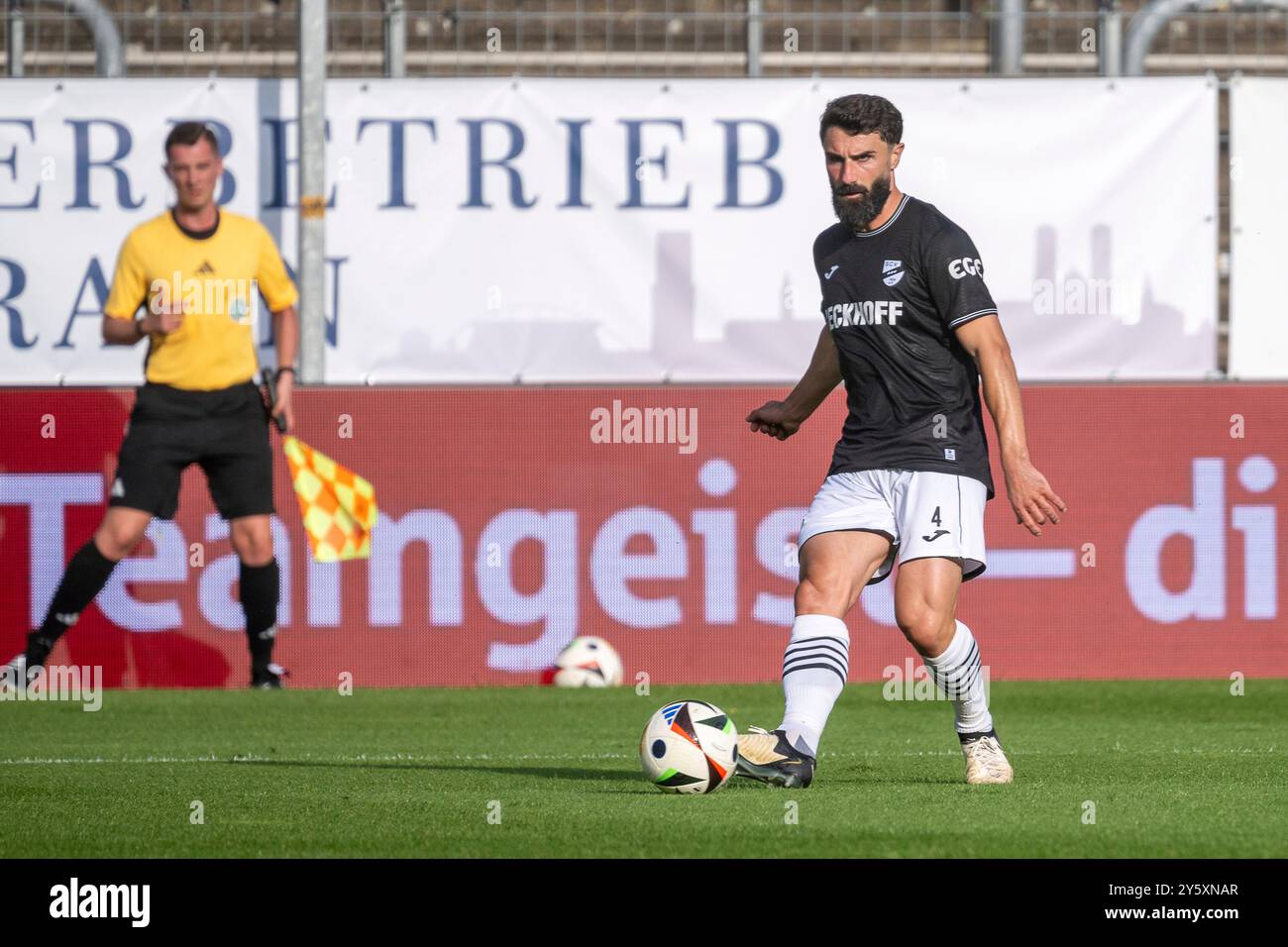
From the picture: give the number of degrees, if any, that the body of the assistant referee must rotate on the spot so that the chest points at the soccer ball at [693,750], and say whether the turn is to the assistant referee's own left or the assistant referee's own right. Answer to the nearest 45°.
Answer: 0° — they already face it

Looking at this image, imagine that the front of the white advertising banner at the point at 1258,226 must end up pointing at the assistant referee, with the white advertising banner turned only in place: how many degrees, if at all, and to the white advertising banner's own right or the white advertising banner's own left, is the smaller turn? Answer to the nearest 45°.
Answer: approximately 45° to the white advertising banner's own right

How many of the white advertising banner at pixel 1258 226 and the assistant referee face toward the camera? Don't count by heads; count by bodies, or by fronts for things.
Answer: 2

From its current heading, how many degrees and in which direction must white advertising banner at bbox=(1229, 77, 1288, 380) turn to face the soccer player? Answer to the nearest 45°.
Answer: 0° — it already faces them

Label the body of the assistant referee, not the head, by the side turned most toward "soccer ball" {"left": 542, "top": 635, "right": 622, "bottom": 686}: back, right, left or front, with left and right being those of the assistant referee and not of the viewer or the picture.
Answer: left

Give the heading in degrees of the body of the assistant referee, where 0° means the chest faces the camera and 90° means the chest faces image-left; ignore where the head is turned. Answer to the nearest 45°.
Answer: approximately 0°

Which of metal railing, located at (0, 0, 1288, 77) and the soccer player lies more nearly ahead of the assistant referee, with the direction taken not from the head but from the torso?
the soccer player

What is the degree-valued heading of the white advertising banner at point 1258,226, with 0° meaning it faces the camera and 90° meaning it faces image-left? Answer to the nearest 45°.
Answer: approximately 0°

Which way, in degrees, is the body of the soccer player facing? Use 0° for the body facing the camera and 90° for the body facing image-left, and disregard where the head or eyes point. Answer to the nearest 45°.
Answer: approximately 45°
